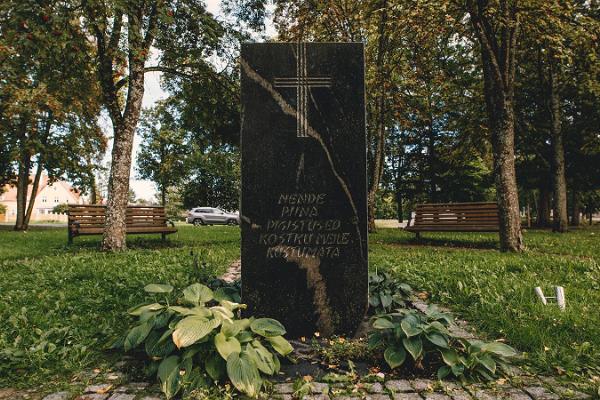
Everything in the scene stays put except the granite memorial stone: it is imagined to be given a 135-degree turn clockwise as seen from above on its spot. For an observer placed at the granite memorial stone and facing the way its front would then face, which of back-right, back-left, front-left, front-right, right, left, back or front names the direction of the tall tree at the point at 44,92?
front

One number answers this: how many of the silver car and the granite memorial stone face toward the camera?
1

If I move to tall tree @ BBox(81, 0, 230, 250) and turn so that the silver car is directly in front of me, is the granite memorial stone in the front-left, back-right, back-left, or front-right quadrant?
back-right

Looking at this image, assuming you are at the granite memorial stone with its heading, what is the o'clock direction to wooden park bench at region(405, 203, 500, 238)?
The wooden park bench is roughly at 7 o'clock from the granite memorial stone.

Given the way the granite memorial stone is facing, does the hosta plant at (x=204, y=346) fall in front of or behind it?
in front

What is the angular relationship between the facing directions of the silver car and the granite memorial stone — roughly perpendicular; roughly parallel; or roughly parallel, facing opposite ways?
roughly perpendicular
